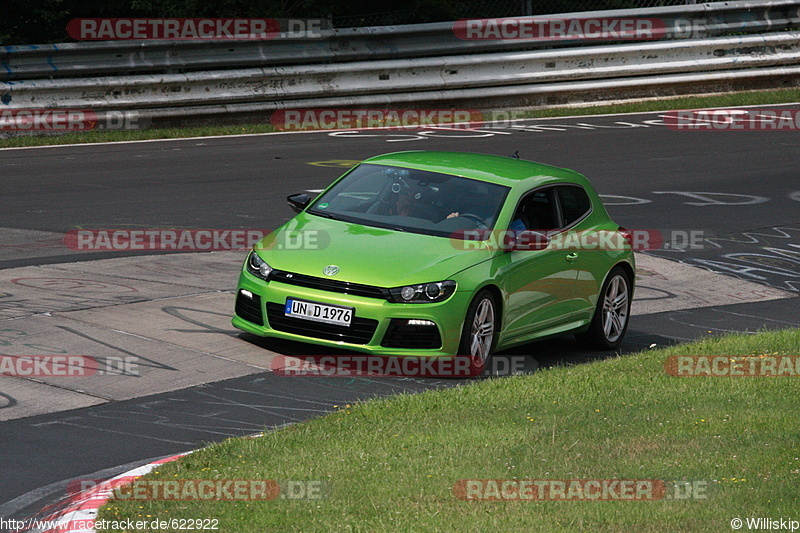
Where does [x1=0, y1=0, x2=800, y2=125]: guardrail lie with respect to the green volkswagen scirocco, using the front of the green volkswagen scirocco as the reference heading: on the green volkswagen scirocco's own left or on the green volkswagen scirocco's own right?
on the green volkswagen scirocco's own right

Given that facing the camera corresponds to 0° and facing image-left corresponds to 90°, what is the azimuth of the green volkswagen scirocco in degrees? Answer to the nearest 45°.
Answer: approximately 45°

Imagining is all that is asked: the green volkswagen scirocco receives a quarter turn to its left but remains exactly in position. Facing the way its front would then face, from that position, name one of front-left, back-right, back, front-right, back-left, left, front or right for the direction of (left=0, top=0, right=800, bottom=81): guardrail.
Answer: back-left
